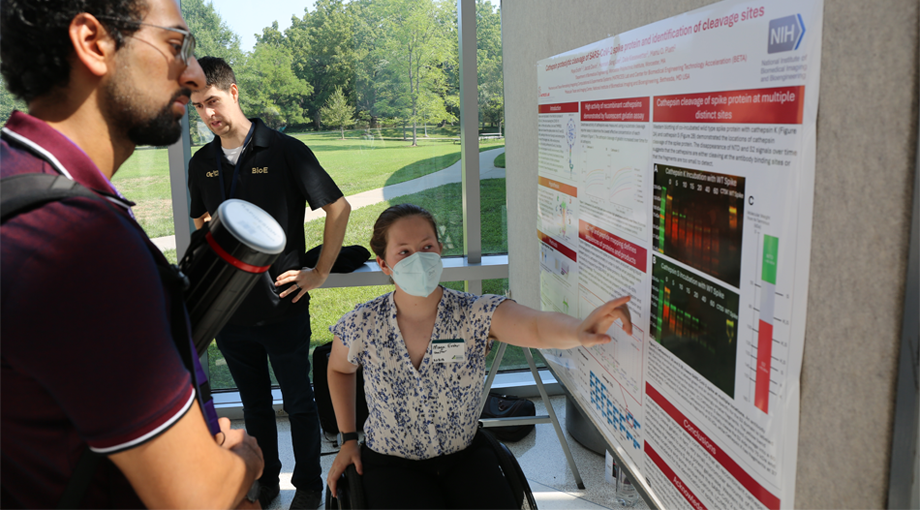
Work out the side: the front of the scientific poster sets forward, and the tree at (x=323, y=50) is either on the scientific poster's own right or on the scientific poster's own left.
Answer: on the scientific poster's own right

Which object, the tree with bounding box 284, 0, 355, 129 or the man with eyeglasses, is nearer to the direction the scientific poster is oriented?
the man with eyeglasses

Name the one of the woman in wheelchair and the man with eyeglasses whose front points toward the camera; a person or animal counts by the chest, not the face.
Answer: the woman in wheelchair

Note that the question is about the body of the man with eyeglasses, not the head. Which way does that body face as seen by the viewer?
to the viewer's right

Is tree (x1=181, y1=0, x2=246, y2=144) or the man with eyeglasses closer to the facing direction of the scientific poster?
the man with eyeglasses

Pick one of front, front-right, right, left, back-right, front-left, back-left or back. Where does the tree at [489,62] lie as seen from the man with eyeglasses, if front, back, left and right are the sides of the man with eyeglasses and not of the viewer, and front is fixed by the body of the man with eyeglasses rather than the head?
front-left

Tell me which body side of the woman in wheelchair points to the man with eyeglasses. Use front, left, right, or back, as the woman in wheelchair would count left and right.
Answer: front

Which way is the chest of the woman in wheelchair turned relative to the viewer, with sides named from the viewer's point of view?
facing the viewer

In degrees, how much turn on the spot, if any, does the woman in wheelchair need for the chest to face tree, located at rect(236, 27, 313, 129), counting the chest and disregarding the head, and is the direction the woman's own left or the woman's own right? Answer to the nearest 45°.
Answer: approximately 135° to the woman's own right

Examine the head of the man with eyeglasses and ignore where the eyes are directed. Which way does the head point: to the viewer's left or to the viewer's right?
to the viewer's right

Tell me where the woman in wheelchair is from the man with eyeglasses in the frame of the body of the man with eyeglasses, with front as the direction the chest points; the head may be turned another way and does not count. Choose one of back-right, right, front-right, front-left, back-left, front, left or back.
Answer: front-left

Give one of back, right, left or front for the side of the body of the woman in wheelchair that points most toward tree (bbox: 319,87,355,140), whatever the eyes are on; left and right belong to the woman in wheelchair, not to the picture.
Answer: back

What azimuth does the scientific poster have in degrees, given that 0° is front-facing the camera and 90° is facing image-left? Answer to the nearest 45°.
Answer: approximately 45°
